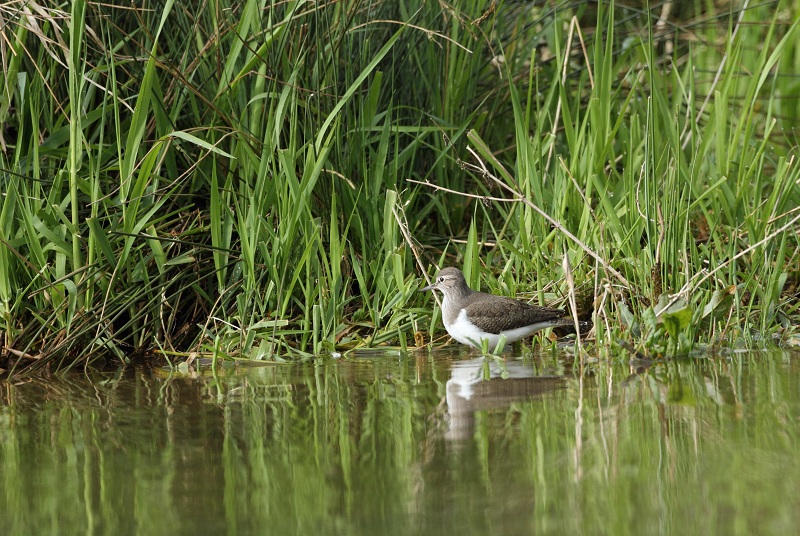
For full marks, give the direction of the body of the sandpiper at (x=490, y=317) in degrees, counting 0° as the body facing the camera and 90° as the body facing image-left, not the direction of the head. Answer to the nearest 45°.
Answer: approximately 90°
